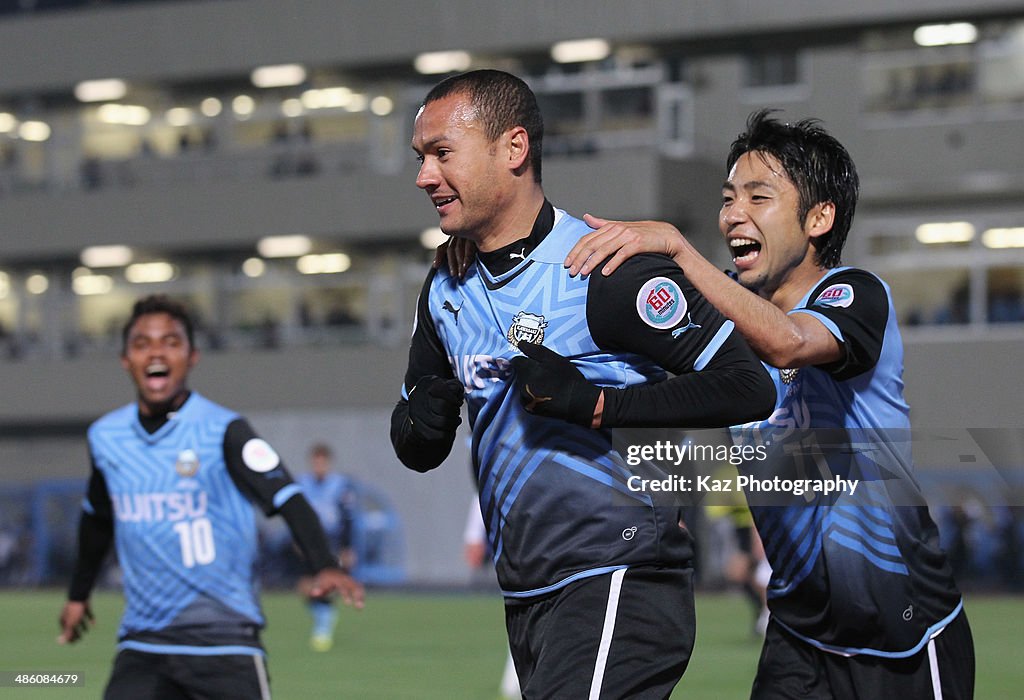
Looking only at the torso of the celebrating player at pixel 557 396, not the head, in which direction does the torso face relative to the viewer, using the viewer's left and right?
facing the viewer and to the left of the viewer

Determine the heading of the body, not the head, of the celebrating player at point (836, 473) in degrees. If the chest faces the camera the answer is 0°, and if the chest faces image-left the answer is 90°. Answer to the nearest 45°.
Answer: approximately 45°

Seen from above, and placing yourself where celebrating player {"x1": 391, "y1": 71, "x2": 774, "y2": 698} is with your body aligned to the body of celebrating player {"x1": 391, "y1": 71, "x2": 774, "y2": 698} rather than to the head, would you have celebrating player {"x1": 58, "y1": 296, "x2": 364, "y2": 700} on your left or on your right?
on your right

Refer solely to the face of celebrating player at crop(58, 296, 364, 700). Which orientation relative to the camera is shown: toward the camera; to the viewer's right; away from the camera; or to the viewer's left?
toward the camera

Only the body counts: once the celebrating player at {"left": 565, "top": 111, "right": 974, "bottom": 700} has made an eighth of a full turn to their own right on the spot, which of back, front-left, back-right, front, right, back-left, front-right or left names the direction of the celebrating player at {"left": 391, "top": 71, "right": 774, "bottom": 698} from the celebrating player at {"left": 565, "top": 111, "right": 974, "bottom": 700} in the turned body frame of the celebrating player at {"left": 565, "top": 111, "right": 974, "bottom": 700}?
front-left
